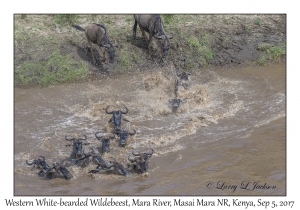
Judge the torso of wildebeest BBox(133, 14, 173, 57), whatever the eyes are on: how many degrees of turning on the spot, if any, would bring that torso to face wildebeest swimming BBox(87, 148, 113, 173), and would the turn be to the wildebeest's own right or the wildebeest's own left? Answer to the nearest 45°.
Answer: approximately 45° to the wildebeest's own right

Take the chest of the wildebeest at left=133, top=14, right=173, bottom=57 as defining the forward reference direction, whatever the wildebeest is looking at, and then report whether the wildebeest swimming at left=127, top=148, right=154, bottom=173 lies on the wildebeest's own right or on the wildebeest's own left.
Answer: on the wildebeest's own right

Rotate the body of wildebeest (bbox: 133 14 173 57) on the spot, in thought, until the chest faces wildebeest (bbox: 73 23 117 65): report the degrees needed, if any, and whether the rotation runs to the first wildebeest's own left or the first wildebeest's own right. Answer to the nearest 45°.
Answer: approximately 135° to the first wildebeest's own right

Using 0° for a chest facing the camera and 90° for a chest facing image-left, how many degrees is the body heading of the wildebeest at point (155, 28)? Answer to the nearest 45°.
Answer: approximately 315°

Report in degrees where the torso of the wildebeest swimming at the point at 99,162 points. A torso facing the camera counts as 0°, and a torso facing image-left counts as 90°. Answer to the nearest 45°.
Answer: approximately 315°
